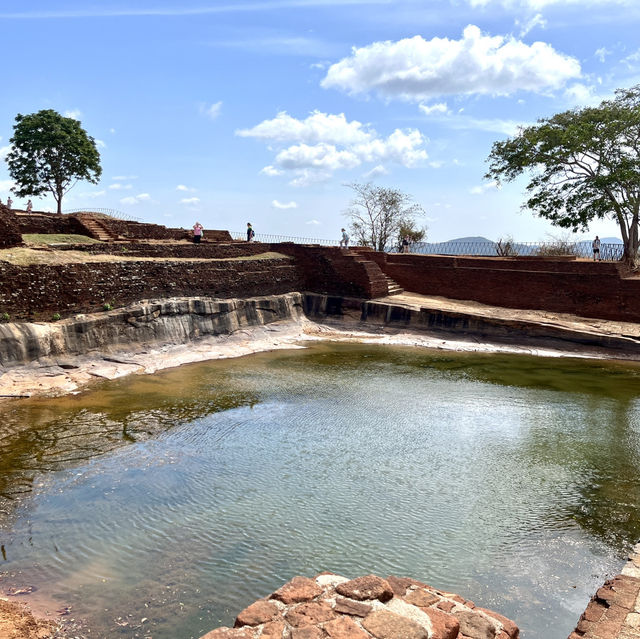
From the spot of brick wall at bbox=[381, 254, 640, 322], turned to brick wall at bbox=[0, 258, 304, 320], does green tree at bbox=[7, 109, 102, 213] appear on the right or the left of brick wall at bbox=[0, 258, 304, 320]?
right

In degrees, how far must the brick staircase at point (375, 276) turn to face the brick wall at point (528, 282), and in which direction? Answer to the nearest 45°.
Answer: approximately 45° to its left

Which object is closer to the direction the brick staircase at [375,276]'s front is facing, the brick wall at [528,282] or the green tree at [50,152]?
the brick wall

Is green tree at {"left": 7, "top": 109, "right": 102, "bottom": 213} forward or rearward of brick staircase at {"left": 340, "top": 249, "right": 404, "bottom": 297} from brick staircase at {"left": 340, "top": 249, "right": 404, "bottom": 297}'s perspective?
rearward

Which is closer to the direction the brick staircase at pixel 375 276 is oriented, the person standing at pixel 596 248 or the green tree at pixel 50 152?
the person standing

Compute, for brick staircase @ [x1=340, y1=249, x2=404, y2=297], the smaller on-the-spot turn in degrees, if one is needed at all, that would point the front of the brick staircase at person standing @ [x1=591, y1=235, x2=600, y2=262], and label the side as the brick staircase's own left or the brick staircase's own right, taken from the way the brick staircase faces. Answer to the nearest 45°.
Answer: approximately 45° to the brick staircase's own left
